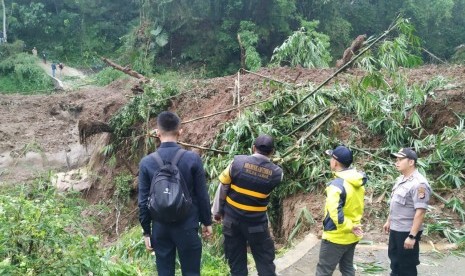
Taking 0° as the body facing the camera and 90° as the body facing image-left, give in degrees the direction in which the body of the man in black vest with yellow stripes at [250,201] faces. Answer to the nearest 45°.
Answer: approximately 180°

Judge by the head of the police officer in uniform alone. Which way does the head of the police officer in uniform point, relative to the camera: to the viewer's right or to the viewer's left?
to the viewer's left

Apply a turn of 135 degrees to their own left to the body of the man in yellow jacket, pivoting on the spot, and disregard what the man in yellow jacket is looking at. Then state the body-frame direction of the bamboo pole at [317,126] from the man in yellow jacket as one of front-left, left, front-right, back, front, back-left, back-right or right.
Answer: back

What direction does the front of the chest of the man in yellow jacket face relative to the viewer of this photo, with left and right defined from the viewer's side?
facing away from the viewer and to the left of the viewer

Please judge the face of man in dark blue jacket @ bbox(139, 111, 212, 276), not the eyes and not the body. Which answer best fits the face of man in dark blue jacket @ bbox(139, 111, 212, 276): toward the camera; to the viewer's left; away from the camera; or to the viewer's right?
away from the camera

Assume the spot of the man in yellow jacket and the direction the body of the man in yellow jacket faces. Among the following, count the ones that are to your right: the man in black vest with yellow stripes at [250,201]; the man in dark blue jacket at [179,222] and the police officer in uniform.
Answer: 1

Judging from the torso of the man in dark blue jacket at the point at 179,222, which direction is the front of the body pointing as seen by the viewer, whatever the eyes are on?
away from the camera

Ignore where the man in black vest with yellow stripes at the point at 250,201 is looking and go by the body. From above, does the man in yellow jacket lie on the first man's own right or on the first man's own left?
on the first man's own right

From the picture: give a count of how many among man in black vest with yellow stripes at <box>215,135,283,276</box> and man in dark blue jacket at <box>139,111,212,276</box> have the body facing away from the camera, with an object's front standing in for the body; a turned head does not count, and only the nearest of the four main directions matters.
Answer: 2

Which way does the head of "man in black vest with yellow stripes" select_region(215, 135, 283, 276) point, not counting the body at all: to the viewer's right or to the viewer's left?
to the viewer's right

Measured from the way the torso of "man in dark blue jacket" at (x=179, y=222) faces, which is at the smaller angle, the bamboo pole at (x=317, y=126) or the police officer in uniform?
the bamboo pole

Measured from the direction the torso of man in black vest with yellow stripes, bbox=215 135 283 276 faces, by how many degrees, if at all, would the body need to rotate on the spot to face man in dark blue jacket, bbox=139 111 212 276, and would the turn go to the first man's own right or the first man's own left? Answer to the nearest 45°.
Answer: approximately 135° to the first man's own left

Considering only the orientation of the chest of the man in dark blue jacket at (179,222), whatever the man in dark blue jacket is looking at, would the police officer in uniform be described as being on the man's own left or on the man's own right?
on the man's own right

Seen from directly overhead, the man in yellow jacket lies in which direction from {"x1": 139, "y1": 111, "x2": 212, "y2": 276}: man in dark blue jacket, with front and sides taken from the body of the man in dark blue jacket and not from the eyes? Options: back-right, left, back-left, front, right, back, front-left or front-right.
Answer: right

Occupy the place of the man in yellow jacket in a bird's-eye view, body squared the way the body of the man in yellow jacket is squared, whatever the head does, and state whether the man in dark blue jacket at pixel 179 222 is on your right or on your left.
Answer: on your left

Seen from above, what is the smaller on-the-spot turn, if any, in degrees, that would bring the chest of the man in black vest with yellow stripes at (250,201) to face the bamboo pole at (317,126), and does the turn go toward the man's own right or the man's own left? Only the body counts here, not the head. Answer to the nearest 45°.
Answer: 0° — they already face it

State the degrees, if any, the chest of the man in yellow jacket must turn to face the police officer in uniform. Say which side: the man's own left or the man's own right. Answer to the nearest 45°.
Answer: approximately 90° to the man's own right
